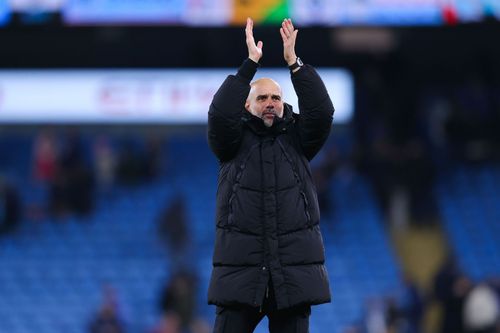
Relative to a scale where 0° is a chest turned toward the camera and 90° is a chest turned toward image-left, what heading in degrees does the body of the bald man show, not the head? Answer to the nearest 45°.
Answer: approximately 0°

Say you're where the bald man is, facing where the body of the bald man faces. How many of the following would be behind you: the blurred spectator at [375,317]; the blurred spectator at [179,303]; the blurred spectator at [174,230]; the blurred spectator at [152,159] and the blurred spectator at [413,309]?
5

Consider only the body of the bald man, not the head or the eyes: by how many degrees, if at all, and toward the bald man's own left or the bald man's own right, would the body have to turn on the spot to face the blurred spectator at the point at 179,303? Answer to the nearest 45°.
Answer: approximately 180°

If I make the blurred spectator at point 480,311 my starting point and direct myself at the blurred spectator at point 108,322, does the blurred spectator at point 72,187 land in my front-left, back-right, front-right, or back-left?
front-right

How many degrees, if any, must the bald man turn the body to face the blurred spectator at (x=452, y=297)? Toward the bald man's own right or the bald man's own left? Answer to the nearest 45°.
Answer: approximately 180°

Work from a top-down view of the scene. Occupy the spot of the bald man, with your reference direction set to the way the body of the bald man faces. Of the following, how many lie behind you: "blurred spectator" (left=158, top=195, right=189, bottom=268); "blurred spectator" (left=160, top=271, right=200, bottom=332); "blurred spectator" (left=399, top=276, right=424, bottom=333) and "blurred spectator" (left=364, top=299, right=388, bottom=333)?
4

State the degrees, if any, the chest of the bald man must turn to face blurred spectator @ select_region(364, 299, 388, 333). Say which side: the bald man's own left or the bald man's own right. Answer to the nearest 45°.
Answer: approximately 180°

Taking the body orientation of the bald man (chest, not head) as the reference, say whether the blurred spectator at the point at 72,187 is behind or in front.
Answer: behind

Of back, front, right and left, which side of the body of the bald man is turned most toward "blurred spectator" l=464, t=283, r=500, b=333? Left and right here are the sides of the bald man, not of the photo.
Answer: back
